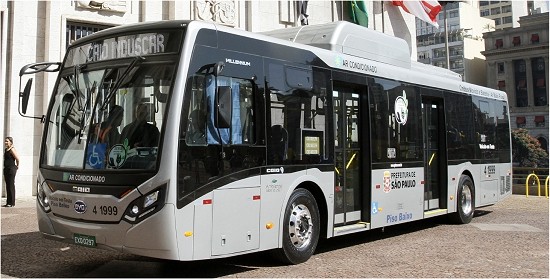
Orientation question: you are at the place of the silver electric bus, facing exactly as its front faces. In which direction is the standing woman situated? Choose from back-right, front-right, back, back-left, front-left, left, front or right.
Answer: right

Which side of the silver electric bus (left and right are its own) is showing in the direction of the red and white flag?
back

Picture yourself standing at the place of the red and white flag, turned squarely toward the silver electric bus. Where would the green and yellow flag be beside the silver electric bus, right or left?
right

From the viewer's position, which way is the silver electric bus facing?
facing the viewer and to the left of the viewer

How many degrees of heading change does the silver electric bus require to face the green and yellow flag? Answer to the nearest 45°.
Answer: approximately 135° to its right
